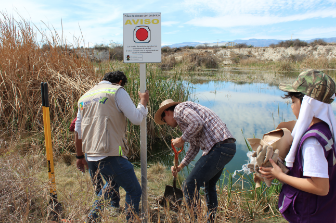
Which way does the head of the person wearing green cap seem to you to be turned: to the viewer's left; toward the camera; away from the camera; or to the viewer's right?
to the viewer's left

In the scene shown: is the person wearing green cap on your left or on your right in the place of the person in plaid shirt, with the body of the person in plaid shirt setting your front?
on your left

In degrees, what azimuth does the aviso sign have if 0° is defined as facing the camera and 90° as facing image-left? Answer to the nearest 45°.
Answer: approximately 0°

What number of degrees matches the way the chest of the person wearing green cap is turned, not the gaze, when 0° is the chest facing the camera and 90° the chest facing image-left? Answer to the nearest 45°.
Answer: approximately 90°

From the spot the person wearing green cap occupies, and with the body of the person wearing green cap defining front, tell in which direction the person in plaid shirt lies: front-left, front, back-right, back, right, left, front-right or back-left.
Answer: front-right

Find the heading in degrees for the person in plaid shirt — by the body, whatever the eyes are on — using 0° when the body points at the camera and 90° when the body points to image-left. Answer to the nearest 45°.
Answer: approximately 90°

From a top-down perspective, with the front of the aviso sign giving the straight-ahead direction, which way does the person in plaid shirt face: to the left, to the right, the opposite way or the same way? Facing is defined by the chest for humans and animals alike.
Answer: to the right
